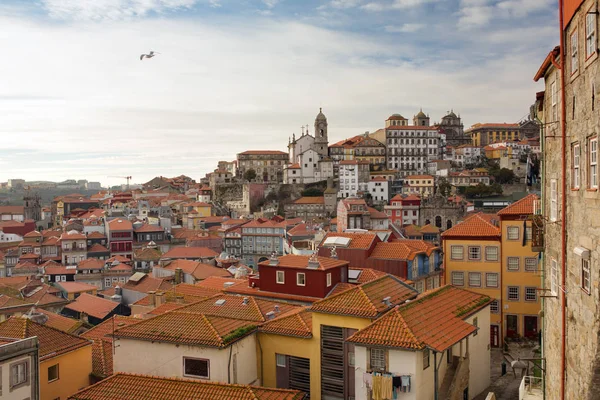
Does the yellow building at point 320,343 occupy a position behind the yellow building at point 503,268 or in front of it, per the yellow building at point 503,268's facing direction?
in front

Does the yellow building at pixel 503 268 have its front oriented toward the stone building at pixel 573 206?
yes

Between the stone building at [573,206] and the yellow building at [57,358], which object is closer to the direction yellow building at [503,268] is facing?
the stone building

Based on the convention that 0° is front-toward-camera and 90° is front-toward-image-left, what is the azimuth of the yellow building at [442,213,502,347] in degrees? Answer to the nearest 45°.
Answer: approximately 0°

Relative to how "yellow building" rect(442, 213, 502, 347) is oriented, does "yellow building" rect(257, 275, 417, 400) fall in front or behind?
in front

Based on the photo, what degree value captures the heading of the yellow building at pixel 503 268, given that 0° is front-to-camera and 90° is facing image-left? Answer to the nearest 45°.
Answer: approximately 0°

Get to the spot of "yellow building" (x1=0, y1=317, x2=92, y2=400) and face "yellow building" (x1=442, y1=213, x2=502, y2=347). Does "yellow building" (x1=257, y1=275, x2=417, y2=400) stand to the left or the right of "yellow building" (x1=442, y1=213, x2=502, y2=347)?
right

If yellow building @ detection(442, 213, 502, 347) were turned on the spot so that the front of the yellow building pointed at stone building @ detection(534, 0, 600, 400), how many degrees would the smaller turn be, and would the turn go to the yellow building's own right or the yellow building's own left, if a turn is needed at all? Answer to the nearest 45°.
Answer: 0° — it already faces it

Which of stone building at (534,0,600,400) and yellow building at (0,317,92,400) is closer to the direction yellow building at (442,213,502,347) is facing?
the stone building
